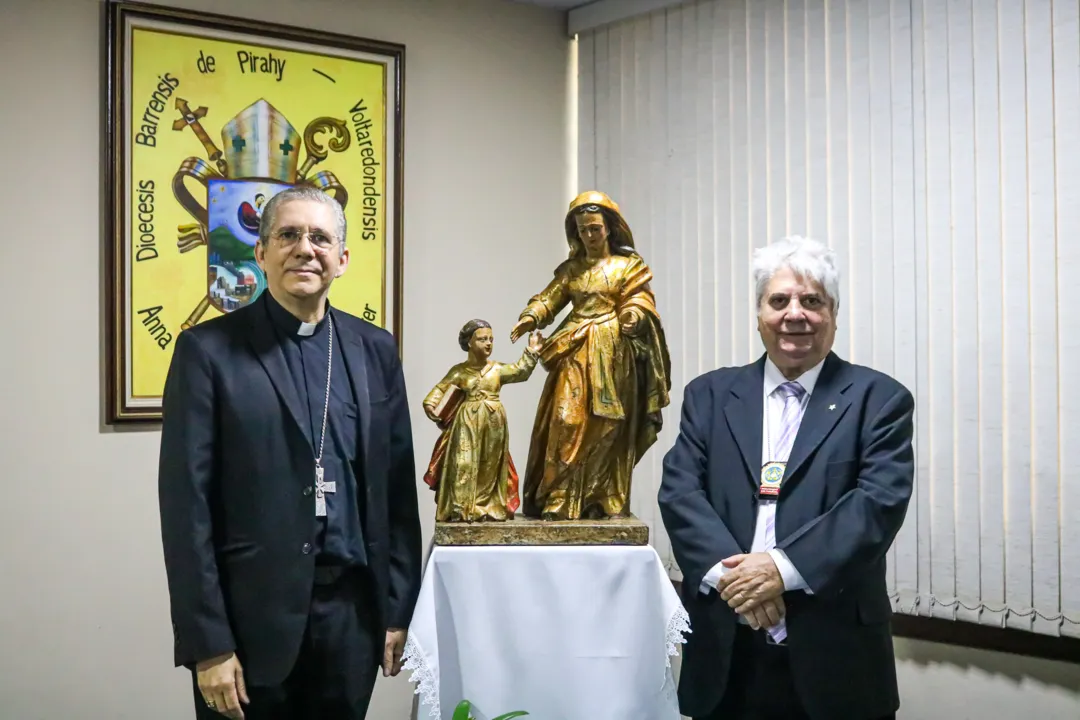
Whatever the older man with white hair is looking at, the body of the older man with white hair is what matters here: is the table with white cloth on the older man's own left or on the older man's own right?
on the older man's own right

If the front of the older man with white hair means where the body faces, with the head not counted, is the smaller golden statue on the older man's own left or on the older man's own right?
on the older man's own right

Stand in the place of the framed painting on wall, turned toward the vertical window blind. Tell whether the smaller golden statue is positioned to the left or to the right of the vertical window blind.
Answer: right

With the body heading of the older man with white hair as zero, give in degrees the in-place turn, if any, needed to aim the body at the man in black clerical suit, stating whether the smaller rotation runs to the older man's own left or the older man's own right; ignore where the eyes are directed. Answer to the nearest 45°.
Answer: approximately 90° to the older man's own right

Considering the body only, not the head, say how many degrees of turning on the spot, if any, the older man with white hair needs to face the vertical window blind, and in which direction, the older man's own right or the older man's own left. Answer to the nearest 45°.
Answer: approximately 180°

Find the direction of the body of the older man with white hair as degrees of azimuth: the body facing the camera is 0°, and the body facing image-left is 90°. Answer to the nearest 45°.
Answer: approximately 0°

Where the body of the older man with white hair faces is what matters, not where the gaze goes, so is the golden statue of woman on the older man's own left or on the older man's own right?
on the older man's own right

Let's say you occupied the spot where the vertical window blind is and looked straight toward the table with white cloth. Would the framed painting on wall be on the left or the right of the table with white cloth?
right

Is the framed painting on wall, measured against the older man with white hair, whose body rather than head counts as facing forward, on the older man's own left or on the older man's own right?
on the older man's own right

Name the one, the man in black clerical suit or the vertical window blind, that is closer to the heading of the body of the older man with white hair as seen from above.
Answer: the man in black clerical suit
